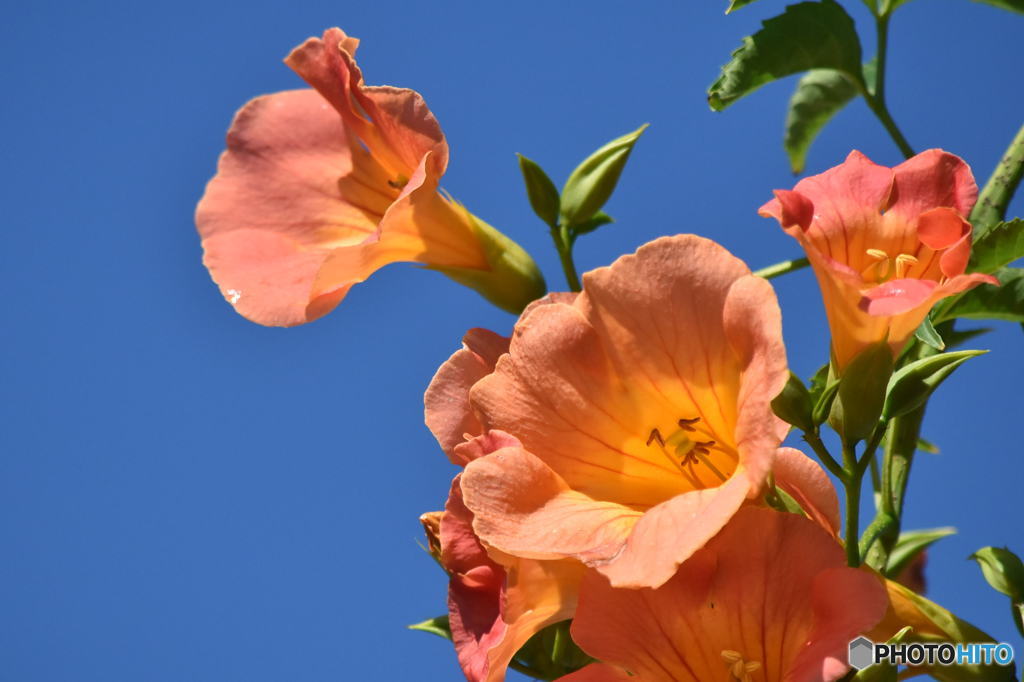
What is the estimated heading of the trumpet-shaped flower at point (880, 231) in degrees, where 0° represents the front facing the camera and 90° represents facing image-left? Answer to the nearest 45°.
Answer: approximately 0°

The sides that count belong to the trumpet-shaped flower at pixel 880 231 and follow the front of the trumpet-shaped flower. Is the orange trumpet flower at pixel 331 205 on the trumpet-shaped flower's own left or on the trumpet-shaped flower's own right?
on the trumpet-shaped flower's own right
